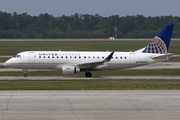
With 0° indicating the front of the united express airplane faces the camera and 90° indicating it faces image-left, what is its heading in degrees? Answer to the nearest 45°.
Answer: approximately 90°
